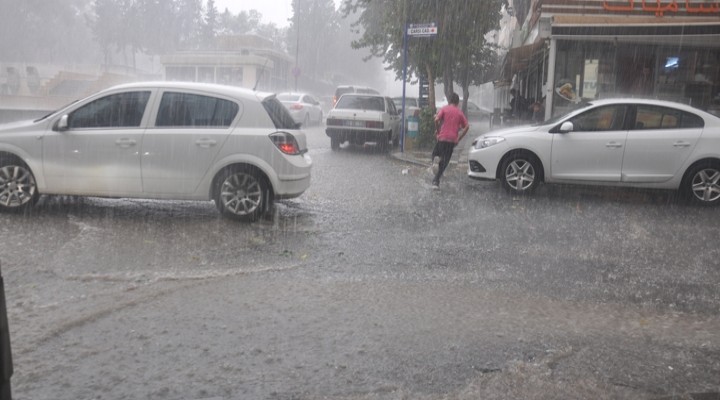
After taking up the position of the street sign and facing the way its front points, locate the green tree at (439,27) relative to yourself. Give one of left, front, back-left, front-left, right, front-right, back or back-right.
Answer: back

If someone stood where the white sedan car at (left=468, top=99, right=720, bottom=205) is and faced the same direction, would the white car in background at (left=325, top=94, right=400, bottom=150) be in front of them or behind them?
in front

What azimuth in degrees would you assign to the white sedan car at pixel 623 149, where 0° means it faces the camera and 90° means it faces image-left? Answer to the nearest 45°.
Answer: approximately 90°

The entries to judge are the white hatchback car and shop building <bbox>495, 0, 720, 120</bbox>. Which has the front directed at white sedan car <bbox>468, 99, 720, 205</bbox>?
the shop building

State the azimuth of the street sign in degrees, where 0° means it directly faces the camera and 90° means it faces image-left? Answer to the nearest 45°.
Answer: approximately 0°

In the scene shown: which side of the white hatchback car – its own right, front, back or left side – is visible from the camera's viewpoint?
left
